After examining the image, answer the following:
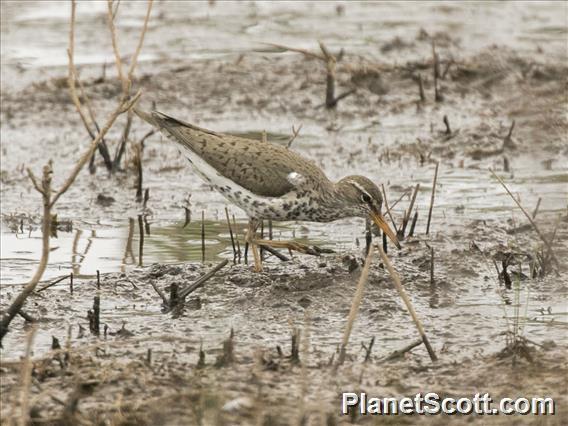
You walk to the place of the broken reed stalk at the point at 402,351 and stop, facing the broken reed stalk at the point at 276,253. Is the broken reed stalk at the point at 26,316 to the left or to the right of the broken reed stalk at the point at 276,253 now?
left

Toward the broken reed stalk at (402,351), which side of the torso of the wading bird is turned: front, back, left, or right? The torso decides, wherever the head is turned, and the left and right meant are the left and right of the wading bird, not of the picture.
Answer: right

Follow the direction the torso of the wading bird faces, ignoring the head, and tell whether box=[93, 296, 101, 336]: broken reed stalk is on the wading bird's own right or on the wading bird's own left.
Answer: on the wading bird's own right

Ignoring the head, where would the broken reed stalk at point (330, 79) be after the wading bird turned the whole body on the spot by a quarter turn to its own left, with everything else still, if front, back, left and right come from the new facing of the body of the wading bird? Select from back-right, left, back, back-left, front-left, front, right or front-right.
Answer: front

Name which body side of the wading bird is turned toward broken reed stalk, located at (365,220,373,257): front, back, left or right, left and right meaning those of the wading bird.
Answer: front

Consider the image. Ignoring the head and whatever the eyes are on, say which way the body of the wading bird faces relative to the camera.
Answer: to the viewer's right

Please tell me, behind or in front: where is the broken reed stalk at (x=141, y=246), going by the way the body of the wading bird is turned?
behind

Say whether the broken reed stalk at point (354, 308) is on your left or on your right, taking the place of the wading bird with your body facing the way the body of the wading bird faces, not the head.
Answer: on your right
